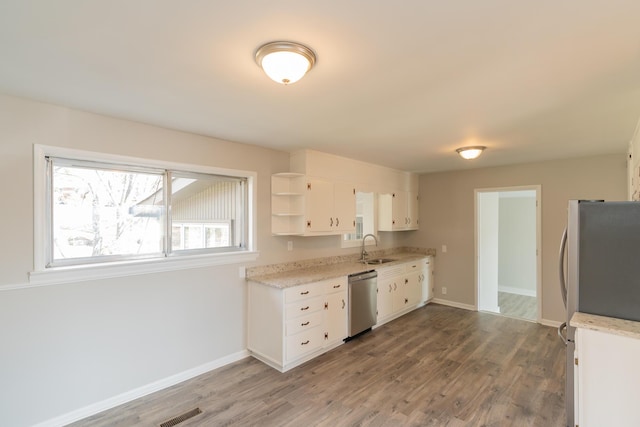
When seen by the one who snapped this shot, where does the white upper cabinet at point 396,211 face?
facing the viewer and to the right of the viewer

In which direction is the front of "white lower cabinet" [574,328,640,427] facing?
to the viewer's left

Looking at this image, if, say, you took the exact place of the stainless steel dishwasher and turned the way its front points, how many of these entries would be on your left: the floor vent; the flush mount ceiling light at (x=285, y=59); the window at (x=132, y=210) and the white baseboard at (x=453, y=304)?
1

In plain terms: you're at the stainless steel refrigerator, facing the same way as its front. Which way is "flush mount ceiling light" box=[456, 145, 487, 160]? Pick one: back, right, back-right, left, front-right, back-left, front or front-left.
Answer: front-right

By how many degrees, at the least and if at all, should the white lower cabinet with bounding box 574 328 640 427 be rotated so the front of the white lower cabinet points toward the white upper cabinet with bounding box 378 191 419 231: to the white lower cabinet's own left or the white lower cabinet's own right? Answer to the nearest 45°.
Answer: approximately 45° to the white lower cabinet's own right

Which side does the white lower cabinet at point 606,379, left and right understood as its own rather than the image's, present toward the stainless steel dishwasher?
front

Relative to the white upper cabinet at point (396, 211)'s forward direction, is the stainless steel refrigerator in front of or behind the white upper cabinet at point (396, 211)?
in front

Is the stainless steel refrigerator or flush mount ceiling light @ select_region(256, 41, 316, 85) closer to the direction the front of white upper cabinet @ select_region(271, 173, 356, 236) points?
the stainless steel refrigerator

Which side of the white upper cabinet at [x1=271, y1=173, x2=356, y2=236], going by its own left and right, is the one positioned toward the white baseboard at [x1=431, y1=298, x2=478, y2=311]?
left

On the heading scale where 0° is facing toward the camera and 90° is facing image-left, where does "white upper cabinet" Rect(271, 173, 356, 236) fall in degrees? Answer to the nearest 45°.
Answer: approximately 315°

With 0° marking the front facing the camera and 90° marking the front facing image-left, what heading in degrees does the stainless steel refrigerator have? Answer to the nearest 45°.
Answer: approximately 90°

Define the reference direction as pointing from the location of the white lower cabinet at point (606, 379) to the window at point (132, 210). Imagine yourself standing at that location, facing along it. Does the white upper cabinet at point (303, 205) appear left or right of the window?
right

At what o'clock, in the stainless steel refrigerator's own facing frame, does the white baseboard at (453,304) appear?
The white baseboard is roughly at 2 o'clock from the stainless steel refrigerator.
